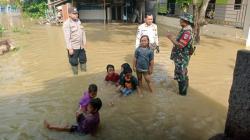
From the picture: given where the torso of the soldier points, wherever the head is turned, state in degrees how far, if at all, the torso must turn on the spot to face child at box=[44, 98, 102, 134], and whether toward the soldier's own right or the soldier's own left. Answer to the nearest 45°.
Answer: approximately 45° to the soldier's own left

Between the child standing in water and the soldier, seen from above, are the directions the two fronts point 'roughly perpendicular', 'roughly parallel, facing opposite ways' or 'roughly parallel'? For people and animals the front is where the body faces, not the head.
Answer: roughly perpendicular

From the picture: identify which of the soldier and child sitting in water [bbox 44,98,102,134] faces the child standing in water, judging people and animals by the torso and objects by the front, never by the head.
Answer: the soldier

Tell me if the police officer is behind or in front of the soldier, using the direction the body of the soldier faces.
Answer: in front

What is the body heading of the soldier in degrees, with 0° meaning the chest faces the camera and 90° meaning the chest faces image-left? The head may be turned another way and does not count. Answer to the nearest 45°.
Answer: approximately 90°
